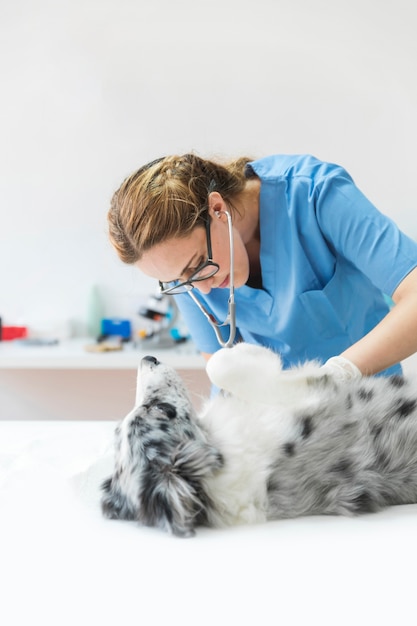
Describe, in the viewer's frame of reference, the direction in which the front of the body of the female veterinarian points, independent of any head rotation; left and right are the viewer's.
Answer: facing the viewer and to the left of the viewer

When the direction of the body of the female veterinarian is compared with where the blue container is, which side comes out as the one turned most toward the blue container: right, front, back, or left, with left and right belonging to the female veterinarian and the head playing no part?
right

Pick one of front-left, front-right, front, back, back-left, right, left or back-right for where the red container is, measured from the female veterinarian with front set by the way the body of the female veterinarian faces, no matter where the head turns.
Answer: right

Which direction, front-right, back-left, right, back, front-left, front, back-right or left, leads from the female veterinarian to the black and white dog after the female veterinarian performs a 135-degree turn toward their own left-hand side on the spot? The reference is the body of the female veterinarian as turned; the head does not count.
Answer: right

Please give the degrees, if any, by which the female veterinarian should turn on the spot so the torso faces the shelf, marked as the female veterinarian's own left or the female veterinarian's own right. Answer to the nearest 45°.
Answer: approximately 90° to the female veterinarian's own right

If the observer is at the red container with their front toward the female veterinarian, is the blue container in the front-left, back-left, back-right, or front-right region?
front-left

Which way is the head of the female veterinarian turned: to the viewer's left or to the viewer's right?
to the viewer's left
